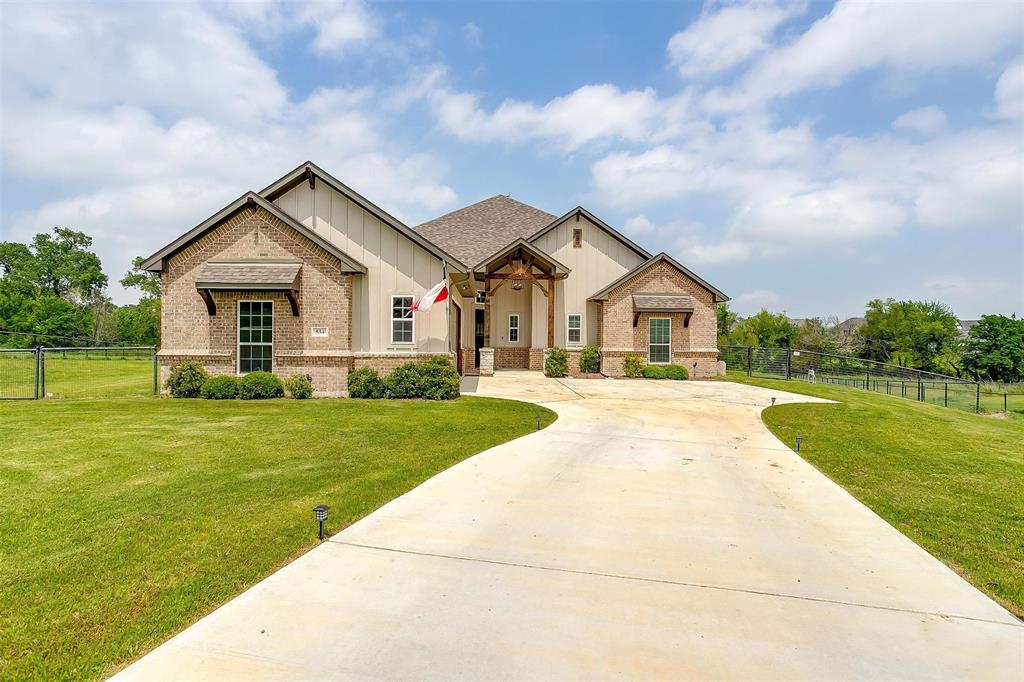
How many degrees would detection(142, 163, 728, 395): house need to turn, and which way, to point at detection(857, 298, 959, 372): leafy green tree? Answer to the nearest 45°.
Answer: approximately 135° to its left

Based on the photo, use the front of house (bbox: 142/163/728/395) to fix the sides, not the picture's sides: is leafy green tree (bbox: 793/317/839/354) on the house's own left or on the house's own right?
on the house's own left

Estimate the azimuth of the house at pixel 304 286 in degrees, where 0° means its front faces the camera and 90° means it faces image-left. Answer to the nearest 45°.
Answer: approximately 0°

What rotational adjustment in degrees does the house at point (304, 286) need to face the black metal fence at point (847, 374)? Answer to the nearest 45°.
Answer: approximately 90° to its left

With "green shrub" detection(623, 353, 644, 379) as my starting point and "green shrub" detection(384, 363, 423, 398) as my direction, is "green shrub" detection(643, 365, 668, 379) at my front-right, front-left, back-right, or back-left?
back-left

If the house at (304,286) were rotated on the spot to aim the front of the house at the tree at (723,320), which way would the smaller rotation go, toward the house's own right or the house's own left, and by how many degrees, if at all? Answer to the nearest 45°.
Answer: approximately 135° to the house's own left

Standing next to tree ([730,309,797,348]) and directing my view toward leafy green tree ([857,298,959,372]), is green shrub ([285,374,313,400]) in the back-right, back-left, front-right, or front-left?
back-right

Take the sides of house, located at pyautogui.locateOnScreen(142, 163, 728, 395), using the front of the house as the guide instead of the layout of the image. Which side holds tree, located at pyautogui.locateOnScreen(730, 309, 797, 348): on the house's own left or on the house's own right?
on the house's own left

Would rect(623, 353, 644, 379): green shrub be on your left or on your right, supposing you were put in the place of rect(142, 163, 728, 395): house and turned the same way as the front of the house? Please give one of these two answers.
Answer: on your left
